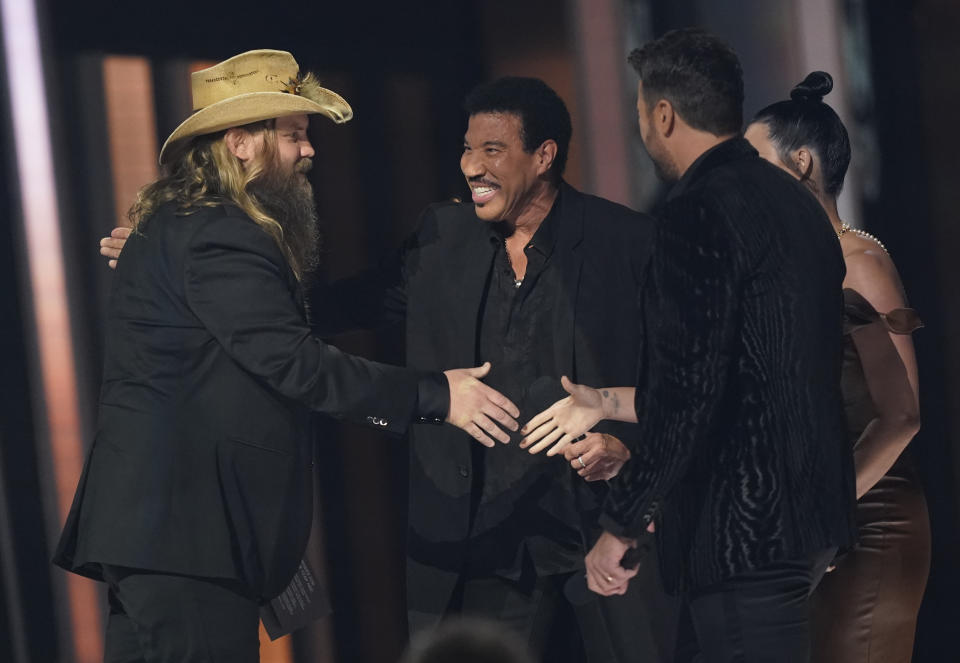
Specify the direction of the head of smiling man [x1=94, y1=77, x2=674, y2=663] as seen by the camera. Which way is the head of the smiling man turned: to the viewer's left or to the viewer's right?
to the viewer's left

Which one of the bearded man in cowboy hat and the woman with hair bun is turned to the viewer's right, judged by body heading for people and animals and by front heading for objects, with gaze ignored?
the bearded man in cowboy hat

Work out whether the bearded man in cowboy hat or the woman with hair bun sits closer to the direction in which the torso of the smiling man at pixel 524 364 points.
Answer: the bearded man in cowboy hat

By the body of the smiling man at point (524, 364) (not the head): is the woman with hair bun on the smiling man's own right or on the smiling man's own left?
on the smiling man's own left

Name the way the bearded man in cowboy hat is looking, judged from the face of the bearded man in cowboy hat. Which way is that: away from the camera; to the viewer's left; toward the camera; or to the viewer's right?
to the viewer's right

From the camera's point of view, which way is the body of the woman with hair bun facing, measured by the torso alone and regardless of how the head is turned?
to the viewer's left

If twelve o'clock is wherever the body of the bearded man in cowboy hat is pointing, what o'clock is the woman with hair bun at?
The woman with hair bun is roughly at 12 o'clock from the bearded man in cowboy hat.

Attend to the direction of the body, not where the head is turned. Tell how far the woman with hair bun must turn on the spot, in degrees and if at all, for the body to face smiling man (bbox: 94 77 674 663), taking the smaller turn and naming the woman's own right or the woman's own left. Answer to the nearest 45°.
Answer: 0° — they already face them

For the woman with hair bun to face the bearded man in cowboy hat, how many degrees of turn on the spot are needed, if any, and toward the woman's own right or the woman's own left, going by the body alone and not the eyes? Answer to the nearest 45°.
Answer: approximately 45° to the woman's own left

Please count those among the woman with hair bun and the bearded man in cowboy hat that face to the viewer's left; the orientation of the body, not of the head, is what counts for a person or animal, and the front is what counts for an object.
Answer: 1

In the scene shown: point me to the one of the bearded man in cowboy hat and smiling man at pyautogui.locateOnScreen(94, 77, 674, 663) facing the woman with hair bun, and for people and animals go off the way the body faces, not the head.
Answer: the bearded man in cowboy hat

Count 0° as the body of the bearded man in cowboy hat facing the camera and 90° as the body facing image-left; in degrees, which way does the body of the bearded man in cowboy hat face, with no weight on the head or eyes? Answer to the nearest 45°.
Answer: approximately 270°
